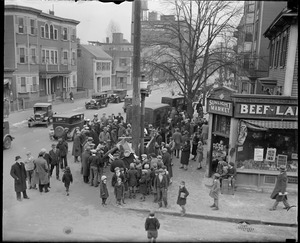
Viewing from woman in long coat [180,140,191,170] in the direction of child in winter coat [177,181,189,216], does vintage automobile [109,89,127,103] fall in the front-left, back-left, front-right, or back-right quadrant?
back-right

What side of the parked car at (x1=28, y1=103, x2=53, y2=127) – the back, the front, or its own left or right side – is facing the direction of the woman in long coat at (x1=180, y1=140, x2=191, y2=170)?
left

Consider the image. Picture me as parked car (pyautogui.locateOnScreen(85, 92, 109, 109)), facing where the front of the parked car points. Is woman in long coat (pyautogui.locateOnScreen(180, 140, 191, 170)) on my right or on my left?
on my left

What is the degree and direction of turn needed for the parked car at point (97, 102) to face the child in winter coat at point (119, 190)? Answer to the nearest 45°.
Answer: approximately 45° to its left

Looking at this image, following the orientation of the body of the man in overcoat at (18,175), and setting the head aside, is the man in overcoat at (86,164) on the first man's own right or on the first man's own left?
on the first man's own left
